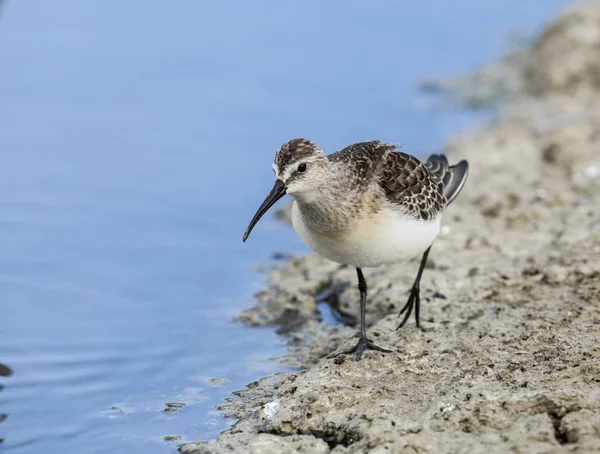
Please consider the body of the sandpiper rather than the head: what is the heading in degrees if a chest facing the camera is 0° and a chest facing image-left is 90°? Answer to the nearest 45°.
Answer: approximately 45°
